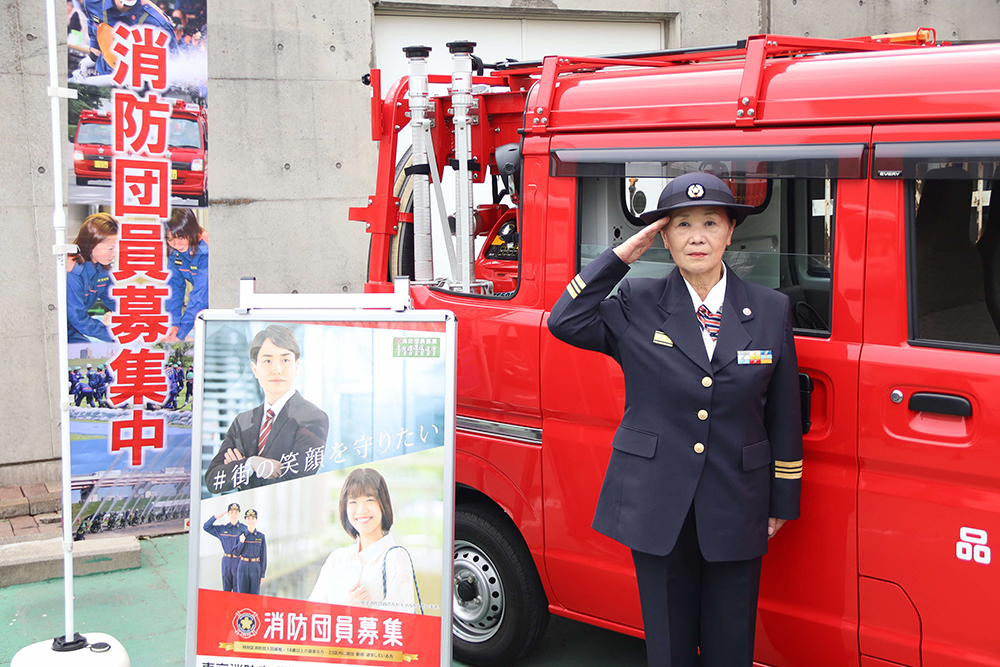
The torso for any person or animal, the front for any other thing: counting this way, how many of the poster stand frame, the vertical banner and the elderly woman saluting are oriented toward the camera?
3

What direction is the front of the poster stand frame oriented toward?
toward the camera

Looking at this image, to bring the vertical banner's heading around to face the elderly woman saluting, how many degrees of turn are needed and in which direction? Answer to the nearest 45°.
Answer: approximately 45° to its left

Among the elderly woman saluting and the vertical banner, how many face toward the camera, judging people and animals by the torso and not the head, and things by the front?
2

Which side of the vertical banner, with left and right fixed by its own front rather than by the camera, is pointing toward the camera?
front

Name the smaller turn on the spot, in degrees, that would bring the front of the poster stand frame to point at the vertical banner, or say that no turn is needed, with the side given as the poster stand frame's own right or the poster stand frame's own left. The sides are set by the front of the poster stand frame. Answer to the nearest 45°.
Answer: approximately 135° to the poster stand frame's own right

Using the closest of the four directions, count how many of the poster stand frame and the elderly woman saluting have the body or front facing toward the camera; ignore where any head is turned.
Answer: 2

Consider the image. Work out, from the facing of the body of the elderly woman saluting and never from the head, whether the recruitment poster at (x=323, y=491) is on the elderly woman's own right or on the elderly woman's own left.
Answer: on the elderly woman's own right

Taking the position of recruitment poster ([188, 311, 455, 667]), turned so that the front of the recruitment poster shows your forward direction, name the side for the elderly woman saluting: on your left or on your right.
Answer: on your left

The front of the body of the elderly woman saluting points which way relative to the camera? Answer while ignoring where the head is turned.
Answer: toward the camera

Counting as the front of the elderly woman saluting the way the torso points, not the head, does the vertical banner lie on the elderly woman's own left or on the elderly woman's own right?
on the elderly woman's own right

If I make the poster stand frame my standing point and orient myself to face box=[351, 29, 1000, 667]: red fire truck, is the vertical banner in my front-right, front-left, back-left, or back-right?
back-left

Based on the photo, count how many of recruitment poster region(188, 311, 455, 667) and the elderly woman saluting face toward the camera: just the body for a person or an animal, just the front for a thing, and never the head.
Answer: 2
